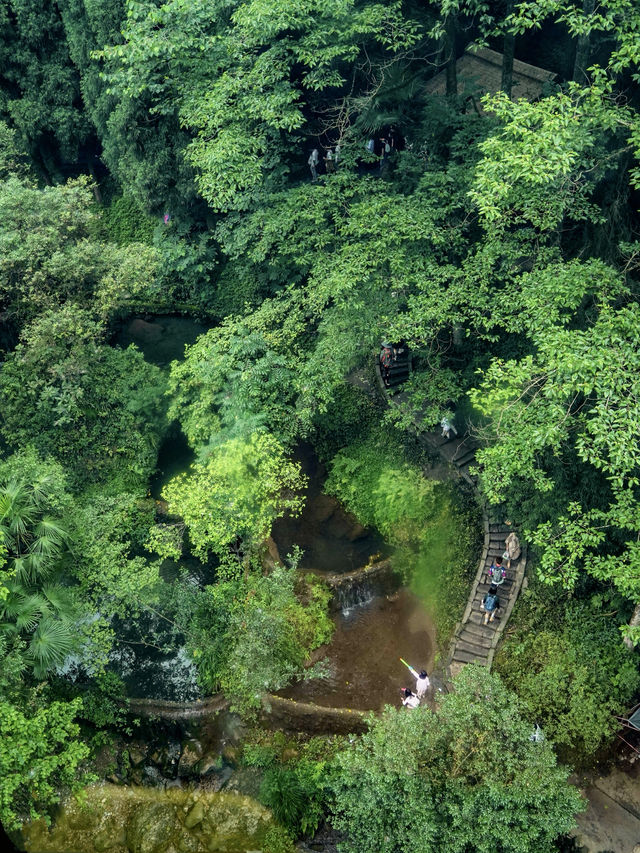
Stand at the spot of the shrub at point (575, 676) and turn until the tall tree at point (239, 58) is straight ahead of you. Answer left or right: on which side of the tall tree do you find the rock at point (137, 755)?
left

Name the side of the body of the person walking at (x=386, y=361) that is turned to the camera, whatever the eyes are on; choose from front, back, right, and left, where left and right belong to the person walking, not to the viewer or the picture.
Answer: front

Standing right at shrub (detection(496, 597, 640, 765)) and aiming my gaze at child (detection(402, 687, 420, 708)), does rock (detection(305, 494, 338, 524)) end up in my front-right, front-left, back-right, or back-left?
front-right

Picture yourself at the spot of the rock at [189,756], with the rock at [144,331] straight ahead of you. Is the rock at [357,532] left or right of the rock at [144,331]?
right

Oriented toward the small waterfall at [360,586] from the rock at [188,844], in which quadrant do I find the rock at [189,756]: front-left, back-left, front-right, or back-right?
front-left

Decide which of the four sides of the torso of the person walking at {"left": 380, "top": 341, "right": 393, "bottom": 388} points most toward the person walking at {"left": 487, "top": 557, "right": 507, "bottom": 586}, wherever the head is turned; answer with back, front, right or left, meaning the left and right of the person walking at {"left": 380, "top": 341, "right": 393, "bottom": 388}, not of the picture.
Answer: front

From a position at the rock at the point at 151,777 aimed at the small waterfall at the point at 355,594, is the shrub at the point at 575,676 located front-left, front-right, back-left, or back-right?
front-right

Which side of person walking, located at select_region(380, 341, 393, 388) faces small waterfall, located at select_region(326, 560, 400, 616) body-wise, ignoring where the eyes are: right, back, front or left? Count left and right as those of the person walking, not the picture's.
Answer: front

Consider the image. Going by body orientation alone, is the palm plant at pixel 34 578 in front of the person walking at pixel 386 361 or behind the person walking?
in front
